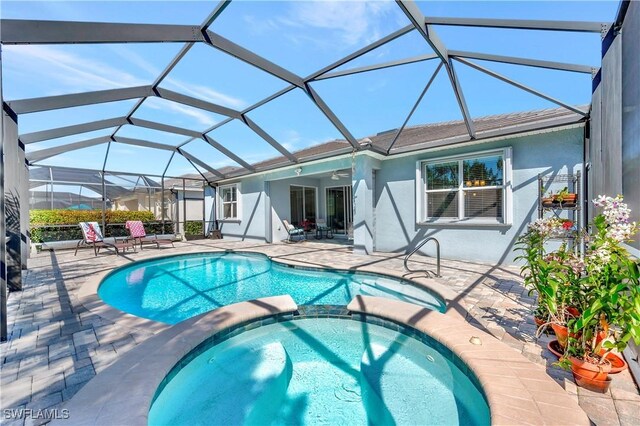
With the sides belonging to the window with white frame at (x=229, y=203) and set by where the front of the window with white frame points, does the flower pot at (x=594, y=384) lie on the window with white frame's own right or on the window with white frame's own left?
on the window with white frame's own left

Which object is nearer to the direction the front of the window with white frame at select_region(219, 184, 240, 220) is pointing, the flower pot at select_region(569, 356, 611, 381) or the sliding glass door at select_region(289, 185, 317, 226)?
the flower pot

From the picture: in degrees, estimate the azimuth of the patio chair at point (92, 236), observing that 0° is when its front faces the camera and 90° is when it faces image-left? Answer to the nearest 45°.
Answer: approximately 315°

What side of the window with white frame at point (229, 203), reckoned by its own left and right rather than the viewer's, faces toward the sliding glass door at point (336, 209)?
left

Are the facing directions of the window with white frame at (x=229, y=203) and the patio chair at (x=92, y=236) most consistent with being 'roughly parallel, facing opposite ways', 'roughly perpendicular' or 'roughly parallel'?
roughly perpendicular

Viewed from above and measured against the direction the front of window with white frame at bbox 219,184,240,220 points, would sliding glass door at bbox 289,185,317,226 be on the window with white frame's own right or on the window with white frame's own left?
on the window with white frame's own left

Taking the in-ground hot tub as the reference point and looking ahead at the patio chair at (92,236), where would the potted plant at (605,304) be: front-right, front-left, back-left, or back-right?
back-right

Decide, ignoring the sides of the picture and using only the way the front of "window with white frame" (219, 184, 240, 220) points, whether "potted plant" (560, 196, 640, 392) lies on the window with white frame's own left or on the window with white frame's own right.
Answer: on the window with white frame's own left

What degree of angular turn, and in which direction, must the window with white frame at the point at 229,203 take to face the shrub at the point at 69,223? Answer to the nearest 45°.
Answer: approximately 45° to its right

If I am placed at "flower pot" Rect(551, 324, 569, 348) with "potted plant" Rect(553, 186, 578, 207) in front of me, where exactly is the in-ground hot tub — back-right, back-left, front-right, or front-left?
back-left

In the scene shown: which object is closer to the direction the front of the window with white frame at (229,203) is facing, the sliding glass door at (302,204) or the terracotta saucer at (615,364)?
the terracotta saucer

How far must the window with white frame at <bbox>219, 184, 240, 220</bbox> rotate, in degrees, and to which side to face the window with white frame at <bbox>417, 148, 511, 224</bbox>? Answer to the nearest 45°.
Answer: approximately 90° to its left

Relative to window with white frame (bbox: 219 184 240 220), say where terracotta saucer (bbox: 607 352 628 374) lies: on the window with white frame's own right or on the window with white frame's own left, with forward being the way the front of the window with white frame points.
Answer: on the window with white frame's own left

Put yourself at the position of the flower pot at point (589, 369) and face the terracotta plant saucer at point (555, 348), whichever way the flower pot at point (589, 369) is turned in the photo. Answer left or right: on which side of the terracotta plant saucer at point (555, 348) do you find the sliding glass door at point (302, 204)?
left

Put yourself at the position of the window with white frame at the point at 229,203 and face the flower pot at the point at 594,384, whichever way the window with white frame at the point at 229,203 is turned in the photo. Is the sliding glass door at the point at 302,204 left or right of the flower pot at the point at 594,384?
left
